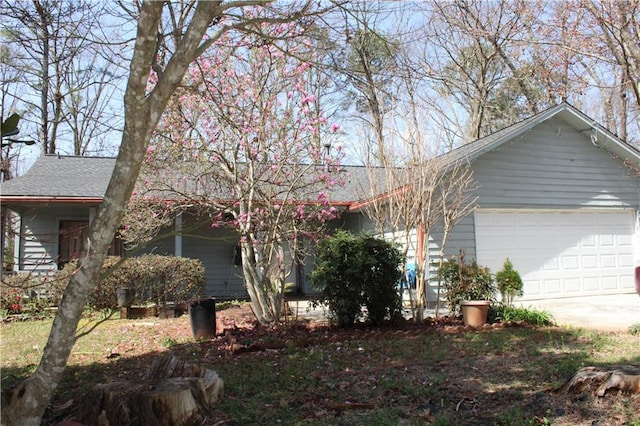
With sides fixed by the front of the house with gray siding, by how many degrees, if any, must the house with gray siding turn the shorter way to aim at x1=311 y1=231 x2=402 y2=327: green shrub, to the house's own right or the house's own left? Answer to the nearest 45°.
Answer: approximately 45° to the house's own right

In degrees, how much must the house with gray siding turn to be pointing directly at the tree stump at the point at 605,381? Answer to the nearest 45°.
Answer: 0° — it already faces it

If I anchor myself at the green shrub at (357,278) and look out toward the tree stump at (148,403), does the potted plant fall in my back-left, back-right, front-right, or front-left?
back-left

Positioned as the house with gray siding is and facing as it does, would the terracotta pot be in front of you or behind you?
in front

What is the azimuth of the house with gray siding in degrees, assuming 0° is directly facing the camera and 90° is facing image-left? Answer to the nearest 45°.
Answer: approximately 0°

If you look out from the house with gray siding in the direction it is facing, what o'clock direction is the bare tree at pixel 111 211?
The bare tree is roughly at 1 o'clock from the house with gray siding.

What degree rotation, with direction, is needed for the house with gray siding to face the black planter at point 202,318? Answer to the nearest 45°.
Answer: approximately 45° to its right

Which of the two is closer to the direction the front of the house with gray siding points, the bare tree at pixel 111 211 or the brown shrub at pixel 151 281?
the bare tree

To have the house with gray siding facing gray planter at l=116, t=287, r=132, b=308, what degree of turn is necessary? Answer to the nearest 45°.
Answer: approximately 90° to its right
